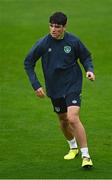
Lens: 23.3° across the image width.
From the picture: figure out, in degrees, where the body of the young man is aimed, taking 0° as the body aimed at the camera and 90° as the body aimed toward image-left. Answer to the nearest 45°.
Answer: approximately 0°
